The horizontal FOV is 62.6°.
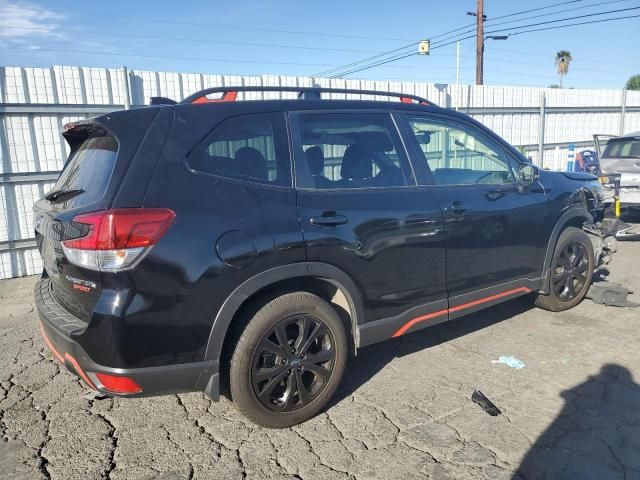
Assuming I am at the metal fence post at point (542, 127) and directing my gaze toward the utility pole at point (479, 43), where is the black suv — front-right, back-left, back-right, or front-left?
back-left

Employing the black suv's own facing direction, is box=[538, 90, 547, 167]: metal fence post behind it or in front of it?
in front

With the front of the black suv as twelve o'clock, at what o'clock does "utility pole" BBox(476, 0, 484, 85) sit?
The utility pole is roughly at 11 o'clock from the black suv.

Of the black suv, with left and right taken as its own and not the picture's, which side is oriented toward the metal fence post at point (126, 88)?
left

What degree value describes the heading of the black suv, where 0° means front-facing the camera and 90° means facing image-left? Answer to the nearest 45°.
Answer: approximately 225°

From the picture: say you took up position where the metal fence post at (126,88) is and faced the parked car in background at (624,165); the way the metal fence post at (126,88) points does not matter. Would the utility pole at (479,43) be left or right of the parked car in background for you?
left

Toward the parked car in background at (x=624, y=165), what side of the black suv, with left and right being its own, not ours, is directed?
front

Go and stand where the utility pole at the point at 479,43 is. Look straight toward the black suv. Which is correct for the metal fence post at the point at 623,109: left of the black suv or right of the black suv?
left

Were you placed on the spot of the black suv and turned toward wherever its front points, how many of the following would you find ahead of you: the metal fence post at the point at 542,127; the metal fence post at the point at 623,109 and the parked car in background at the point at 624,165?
3
